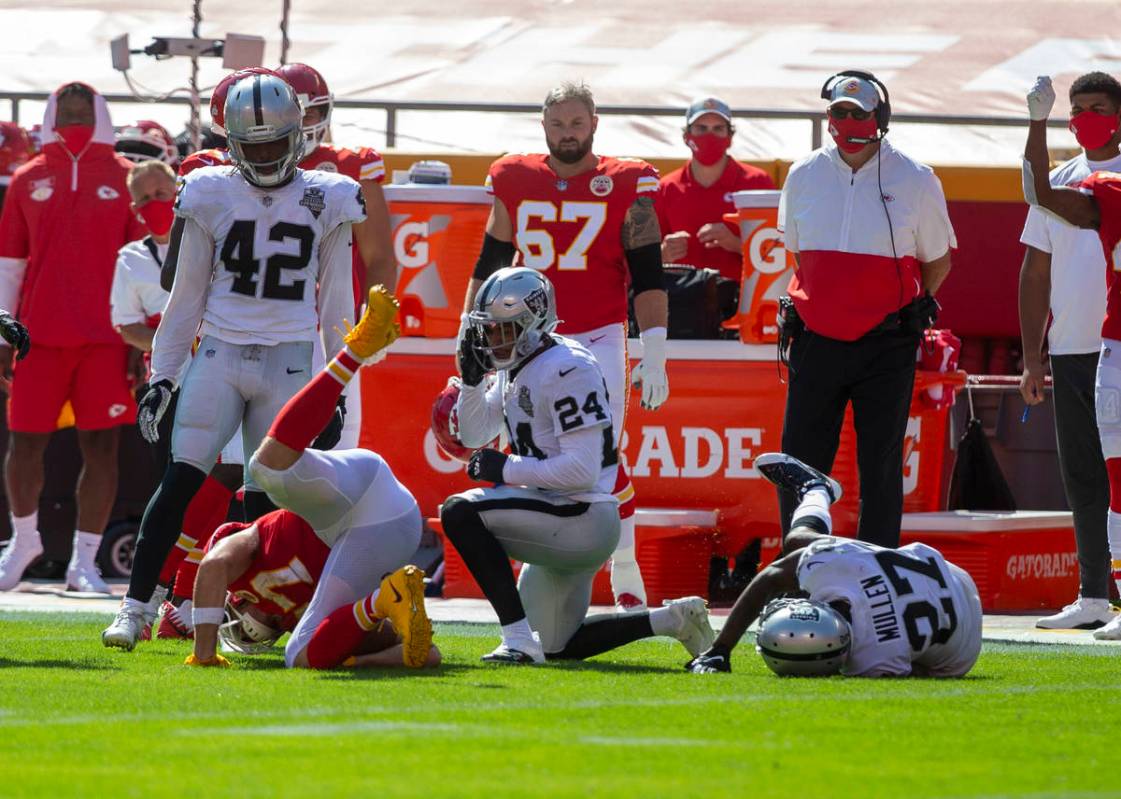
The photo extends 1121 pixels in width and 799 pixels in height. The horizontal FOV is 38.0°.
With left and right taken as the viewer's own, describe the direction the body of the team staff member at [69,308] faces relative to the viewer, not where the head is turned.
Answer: facing the viewer

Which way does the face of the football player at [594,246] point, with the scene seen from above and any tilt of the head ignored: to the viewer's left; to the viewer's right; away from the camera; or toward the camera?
toward the camera

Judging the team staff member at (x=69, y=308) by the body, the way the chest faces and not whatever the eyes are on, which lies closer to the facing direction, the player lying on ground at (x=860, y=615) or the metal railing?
the player lying on ground

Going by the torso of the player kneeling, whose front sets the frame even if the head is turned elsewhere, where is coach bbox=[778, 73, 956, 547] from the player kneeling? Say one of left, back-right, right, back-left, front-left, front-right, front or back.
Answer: back

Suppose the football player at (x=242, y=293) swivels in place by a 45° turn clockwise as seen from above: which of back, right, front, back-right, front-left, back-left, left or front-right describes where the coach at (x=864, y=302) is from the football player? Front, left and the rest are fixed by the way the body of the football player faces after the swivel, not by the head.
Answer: back-left

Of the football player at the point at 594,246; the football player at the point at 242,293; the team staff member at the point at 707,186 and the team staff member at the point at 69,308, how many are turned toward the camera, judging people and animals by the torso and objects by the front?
4

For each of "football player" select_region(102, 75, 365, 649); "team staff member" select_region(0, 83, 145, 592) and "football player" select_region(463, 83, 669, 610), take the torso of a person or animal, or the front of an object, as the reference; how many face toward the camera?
3

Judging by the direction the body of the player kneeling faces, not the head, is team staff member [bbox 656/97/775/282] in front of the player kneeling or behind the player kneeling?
behind

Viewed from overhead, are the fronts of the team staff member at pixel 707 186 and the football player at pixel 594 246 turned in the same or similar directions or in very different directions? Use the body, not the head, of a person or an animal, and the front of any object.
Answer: same or similar directions

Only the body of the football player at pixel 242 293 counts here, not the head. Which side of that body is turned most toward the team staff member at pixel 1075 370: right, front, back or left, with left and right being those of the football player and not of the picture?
left

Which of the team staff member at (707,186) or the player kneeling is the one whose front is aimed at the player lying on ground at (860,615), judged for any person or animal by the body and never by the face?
the team staff member

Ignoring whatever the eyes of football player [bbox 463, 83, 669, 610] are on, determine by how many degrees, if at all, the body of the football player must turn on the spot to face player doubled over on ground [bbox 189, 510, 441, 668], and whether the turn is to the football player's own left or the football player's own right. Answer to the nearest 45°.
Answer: approximately 45° to the football player's own right

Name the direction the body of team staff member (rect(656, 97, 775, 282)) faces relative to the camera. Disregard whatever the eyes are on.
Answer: toward the camera

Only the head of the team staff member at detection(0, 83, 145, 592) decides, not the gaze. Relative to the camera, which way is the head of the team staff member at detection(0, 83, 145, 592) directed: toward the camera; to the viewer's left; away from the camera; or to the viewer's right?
toward the camera

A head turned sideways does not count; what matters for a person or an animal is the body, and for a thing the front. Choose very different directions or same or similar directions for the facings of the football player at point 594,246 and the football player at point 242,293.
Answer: same or similar directions

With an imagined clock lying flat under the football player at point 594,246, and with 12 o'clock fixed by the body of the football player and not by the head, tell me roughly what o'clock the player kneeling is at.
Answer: The player kneeling is roughly at 12 o'clock from the football player.

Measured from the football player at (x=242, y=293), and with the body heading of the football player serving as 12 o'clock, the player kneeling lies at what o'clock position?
The player kneeling is roughly at 10 o'clock from the football player.

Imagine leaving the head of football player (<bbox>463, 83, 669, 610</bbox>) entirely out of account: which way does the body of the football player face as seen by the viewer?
toward the camera
